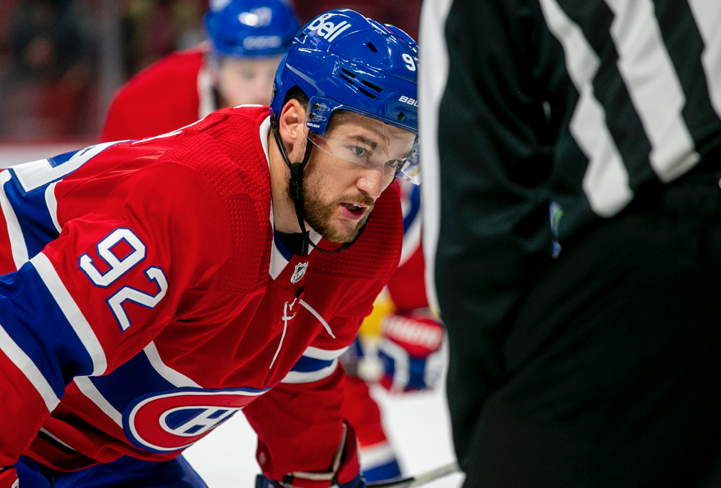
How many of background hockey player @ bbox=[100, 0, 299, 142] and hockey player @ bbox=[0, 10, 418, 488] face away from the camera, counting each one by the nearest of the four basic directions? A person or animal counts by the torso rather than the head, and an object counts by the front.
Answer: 0

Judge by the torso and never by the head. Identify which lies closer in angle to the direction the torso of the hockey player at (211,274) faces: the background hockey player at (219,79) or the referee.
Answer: the referee

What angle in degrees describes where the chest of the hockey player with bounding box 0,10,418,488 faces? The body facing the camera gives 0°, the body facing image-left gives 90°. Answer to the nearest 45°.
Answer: approximately 315°

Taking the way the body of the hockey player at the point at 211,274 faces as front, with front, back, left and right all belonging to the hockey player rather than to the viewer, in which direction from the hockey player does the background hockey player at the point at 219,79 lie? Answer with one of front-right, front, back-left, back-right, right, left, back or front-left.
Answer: back-left

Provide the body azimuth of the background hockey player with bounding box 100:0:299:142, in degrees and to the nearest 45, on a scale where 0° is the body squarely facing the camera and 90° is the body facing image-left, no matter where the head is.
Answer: approximately 315°

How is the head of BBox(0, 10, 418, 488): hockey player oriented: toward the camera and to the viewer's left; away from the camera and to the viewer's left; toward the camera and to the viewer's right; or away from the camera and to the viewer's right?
toward the camera and to the viewer's right

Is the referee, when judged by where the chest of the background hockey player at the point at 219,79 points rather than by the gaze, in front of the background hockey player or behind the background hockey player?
in front

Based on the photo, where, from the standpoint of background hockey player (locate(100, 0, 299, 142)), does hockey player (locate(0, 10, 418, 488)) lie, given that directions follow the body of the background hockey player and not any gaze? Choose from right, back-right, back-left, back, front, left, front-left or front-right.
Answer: front-right
